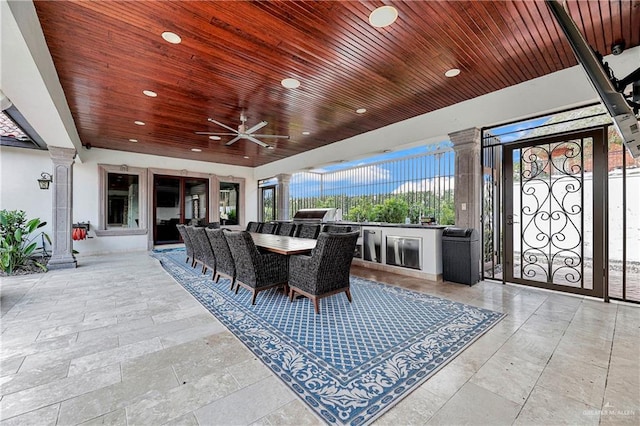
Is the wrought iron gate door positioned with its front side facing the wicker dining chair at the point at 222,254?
no

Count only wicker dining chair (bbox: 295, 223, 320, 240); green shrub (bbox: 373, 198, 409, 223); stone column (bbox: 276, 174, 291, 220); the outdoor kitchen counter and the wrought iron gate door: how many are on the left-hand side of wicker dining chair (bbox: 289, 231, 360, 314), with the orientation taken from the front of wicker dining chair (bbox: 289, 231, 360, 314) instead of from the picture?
0

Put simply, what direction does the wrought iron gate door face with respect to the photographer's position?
facing the viewer and to the left of the viewer

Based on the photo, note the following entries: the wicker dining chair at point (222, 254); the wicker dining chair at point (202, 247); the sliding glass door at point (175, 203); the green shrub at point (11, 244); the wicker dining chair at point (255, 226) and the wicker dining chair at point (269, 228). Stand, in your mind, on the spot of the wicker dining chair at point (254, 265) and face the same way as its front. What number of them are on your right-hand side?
0

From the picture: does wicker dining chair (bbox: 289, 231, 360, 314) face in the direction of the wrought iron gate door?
no

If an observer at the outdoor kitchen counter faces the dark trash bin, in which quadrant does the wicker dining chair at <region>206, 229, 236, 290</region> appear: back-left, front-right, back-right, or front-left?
back-right

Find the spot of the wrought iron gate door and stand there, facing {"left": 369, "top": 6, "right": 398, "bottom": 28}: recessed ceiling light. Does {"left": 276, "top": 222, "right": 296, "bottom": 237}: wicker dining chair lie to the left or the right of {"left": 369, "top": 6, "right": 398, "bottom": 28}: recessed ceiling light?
right

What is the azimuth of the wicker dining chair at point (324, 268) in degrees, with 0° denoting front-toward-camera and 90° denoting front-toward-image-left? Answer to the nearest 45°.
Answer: approximately 135°

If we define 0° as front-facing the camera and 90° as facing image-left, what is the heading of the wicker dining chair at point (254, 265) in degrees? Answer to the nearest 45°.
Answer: approximately 225°

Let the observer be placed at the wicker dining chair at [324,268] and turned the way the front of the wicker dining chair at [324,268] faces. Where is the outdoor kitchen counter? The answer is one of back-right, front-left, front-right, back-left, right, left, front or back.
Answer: right

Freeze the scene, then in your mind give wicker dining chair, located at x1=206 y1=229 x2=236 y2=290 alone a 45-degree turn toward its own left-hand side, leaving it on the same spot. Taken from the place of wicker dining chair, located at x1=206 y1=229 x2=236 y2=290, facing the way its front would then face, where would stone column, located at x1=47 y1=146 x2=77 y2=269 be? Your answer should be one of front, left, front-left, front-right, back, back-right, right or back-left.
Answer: front-left

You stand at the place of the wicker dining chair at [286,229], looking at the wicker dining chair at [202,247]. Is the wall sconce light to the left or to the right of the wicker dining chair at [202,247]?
right

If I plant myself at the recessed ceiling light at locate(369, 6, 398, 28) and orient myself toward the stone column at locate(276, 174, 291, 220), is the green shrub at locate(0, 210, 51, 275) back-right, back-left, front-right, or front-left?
front-left

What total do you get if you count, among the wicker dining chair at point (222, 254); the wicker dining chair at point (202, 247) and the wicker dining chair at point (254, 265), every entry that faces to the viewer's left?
0

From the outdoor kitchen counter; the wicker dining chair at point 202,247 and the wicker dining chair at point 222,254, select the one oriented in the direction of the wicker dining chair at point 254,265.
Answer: the outdoor kitchen counter

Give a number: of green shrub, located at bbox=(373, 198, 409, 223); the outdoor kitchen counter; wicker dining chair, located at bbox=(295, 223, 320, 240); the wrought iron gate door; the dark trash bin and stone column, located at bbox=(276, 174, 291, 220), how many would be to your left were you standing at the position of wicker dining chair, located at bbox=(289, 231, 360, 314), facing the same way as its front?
0

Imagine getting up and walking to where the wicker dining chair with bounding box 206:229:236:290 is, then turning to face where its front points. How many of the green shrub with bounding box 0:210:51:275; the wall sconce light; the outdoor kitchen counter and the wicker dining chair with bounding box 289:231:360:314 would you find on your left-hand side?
2
